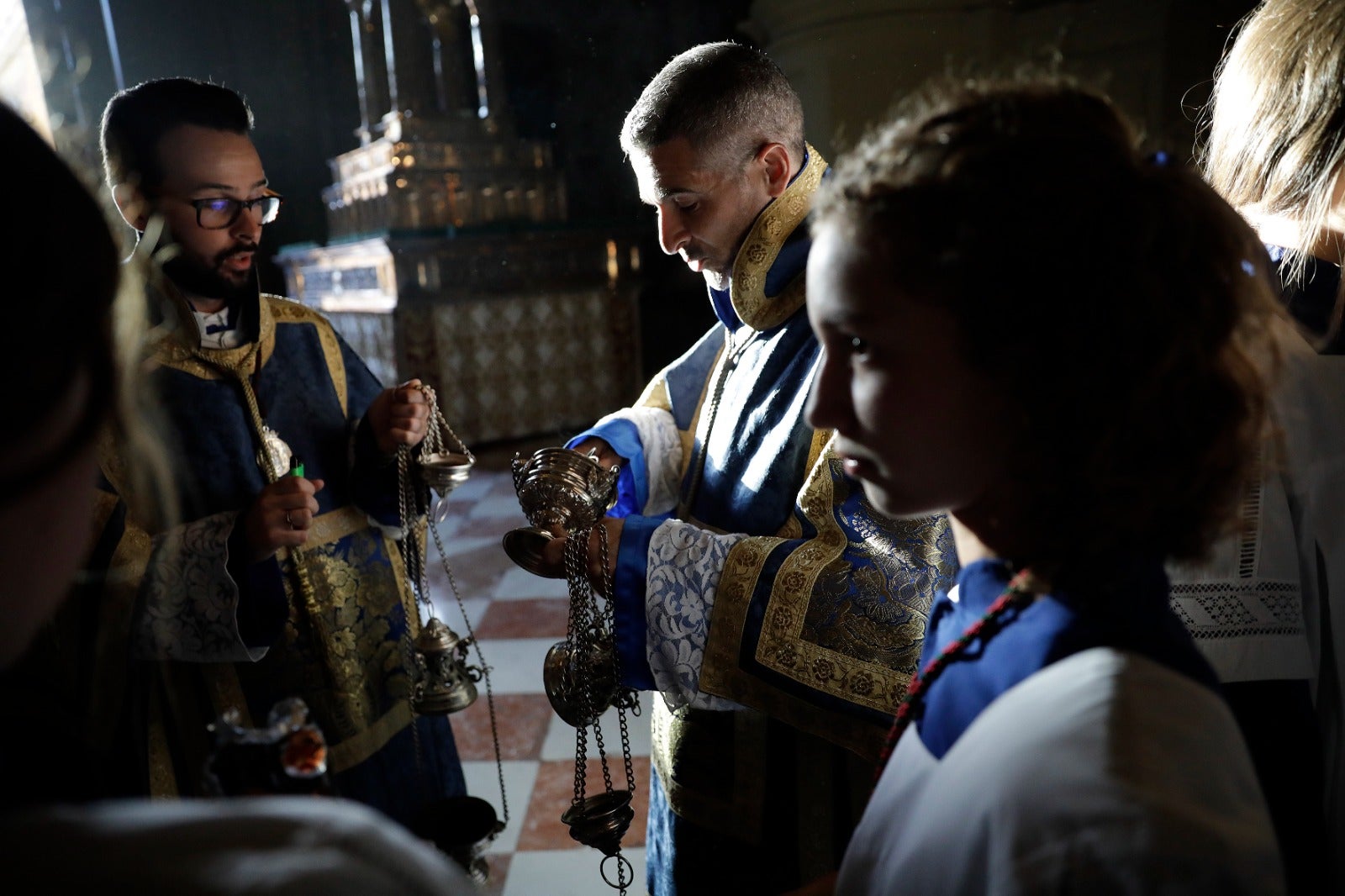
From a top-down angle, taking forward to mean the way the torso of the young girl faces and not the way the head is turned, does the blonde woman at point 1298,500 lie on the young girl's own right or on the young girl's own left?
on the young girl's own right

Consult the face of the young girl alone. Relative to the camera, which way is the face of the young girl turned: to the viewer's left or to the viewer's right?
to the viewer's left

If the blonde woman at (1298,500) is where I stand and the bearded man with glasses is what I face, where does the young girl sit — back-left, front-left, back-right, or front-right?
front-left

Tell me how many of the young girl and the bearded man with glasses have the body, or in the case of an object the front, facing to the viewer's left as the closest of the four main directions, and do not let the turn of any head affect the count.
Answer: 1

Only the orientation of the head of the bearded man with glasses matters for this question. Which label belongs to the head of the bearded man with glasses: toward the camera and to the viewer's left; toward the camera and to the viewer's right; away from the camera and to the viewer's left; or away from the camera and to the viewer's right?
toward the camera and to the viewer's right

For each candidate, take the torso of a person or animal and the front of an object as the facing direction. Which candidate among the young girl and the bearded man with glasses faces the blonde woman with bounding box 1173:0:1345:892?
the bearded man with glasses

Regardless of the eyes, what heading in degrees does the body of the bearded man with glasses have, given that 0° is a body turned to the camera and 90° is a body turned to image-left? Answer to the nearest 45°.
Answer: approximately 315°

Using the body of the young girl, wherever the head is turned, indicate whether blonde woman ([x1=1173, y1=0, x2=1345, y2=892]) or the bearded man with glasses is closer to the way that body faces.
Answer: the bearded man with glasses

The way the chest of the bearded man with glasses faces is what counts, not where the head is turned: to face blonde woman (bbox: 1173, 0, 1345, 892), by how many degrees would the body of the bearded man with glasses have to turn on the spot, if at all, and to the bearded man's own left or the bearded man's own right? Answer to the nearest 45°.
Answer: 0° — they already face them

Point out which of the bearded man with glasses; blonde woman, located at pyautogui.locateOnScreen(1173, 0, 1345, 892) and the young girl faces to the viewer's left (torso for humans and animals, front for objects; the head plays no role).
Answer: the young girl

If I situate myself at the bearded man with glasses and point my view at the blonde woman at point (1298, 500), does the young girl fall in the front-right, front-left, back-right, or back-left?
front-right
